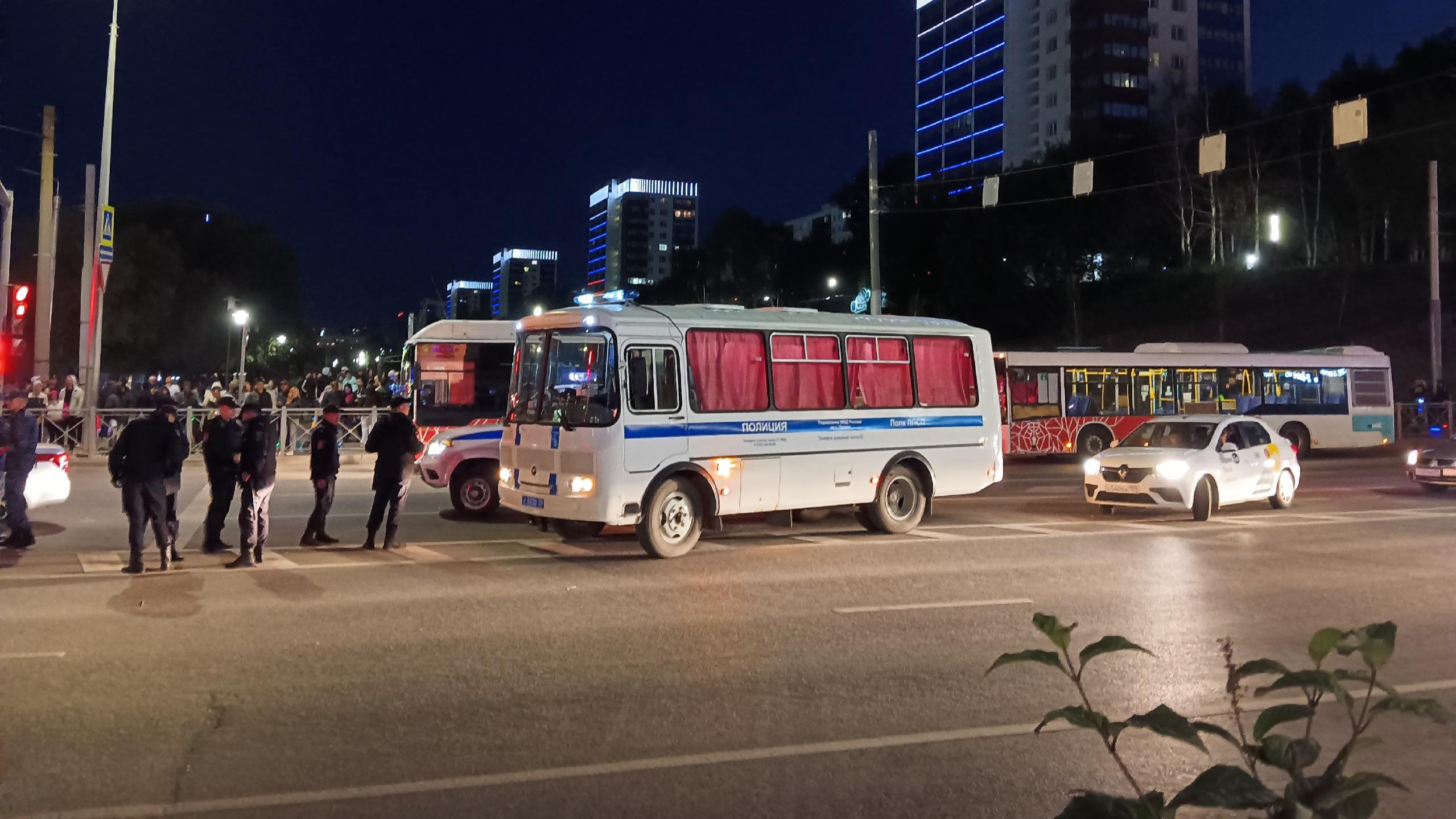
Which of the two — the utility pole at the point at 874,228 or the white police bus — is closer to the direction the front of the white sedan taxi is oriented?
the white police bus

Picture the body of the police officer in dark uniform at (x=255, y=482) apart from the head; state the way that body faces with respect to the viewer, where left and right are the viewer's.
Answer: facing to the left of the viewer

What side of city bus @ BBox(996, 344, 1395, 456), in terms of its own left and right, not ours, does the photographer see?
left

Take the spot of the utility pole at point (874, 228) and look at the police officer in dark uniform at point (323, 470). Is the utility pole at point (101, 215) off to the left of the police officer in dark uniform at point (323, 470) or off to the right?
right

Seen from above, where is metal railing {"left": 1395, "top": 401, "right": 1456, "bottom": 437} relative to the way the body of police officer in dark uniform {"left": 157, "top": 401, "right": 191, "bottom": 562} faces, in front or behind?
behind

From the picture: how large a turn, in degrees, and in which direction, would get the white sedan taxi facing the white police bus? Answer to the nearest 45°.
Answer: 0° — it already faces it

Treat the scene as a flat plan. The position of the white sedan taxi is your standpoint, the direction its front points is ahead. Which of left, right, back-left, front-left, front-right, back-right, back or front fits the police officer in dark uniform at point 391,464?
front

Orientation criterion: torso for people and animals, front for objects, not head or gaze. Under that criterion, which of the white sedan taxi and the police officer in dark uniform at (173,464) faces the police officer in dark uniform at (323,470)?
the white sedan taxi

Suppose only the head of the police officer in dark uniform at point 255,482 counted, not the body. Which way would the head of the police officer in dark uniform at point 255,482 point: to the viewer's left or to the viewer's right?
to the viewer's left
